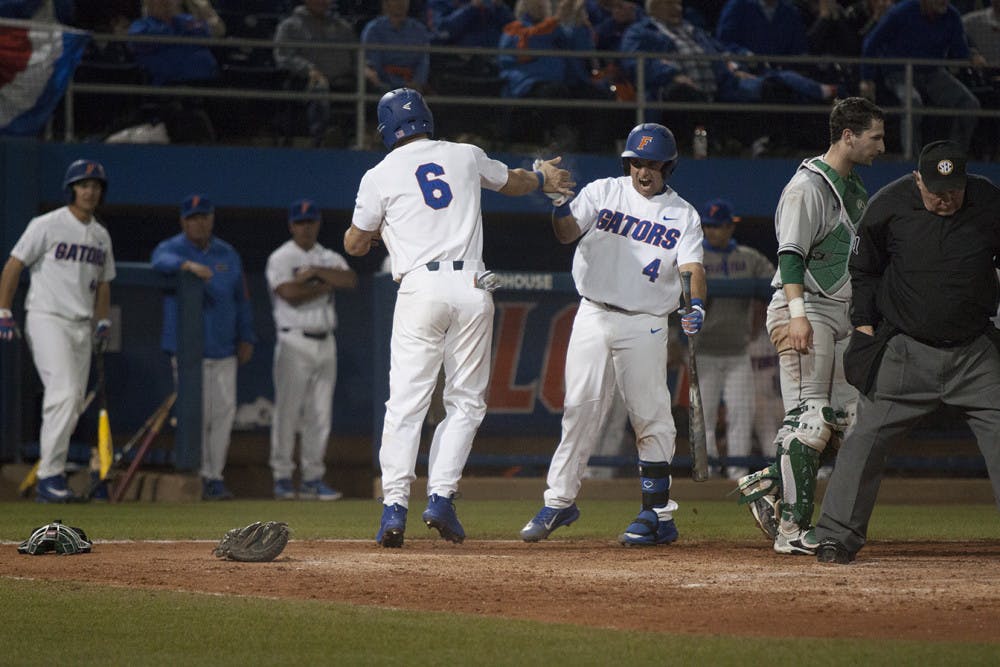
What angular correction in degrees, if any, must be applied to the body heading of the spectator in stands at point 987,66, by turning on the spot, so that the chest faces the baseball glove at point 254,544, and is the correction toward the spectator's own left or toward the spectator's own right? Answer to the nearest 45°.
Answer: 0° — they already face it

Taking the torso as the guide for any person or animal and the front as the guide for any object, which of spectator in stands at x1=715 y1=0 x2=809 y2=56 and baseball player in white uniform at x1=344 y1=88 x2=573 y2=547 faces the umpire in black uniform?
the spectator in stands

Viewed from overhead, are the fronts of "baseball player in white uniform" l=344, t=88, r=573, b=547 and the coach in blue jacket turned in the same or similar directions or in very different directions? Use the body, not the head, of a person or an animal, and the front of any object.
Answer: very different directions

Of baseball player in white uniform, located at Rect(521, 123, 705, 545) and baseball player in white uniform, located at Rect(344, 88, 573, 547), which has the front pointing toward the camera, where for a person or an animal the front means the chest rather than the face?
baseball player in white uniform, located at Rect(521, 123, 705, 545)

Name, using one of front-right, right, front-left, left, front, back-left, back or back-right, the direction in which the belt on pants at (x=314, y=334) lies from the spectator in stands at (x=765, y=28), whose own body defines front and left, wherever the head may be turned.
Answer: front-right

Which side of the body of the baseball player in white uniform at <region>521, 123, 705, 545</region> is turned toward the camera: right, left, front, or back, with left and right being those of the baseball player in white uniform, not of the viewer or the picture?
front

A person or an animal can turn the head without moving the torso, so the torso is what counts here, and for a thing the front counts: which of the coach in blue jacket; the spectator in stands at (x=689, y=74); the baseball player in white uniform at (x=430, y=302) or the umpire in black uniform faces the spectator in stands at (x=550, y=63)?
the baseball player in white uniform

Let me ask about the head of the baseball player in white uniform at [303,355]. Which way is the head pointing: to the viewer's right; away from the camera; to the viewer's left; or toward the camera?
toward the camera

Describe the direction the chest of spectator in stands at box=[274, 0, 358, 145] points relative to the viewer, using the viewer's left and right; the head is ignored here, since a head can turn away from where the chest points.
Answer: facing the viewer

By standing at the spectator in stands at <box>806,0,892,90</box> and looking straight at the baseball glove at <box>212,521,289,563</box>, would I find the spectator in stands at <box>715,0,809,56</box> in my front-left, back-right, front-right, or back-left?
front-right

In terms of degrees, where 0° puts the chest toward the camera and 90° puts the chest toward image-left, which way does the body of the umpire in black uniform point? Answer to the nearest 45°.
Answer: approximately 0°

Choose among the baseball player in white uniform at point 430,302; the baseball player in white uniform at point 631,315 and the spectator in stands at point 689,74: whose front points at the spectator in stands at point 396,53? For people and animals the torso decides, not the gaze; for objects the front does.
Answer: the baseball player in white uniform at point 430,302

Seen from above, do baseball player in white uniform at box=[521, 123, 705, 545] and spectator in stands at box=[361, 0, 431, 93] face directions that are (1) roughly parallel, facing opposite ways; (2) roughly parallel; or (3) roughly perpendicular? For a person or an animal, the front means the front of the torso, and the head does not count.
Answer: roughly parallel

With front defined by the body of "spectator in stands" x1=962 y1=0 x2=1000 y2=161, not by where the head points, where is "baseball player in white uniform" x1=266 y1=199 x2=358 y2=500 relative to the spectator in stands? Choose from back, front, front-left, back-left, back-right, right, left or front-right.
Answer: front-right

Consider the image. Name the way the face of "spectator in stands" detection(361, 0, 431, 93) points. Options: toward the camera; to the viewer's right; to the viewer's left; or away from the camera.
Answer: toward the camera

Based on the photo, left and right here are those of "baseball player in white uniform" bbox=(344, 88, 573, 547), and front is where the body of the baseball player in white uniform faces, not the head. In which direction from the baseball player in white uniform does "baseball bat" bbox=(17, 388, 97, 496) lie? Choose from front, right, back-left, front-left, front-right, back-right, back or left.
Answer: front-left

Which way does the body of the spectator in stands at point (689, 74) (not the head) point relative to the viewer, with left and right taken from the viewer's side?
facing the viewer and to the right of the viewer
